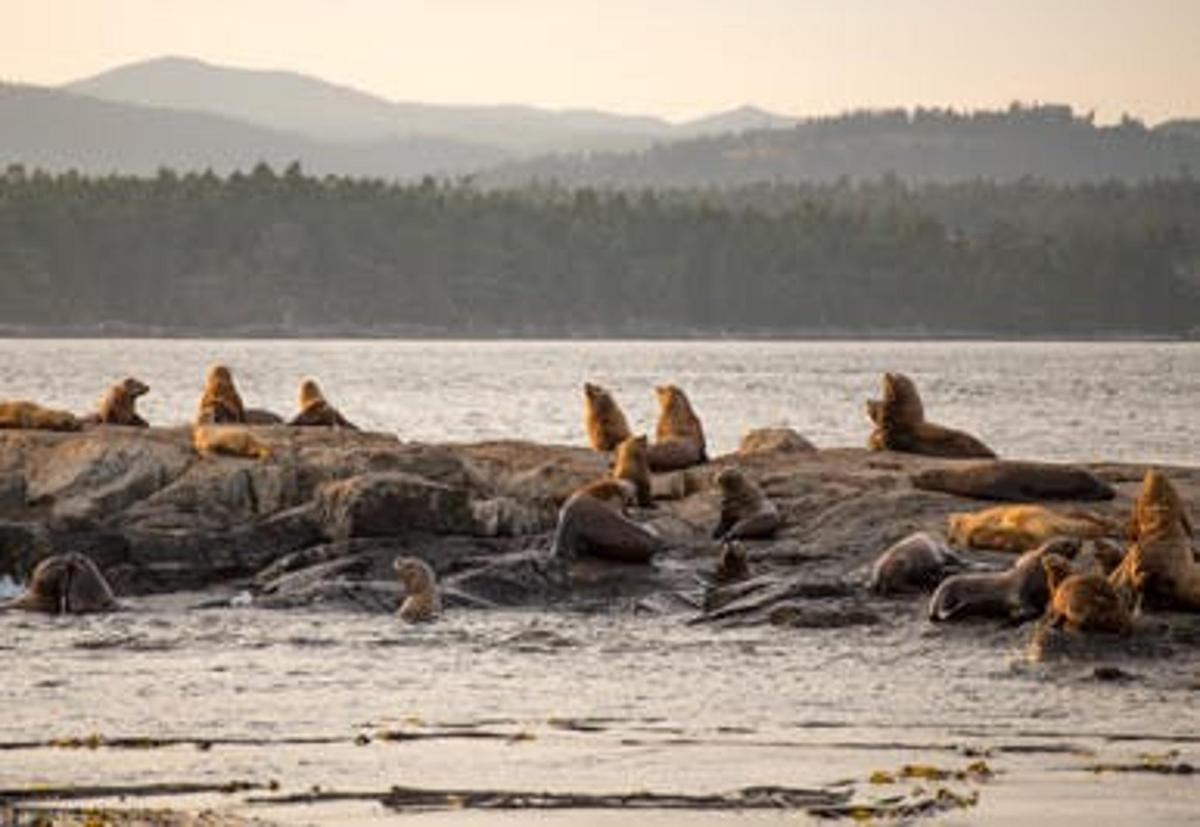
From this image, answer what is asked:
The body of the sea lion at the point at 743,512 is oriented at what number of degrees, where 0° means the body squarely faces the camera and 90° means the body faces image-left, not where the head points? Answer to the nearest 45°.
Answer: approximately 90°

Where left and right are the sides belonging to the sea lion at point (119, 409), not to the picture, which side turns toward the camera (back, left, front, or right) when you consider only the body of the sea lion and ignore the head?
right

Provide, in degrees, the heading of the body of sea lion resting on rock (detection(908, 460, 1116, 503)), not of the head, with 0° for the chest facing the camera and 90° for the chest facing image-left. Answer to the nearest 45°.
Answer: approximately 90°

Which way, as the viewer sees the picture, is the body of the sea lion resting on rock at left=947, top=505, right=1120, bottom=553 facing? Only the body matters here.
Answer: to the viewer's left

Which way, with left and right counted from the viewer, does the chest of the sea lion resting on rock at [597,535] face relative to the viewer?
facing to the left of the viewer
